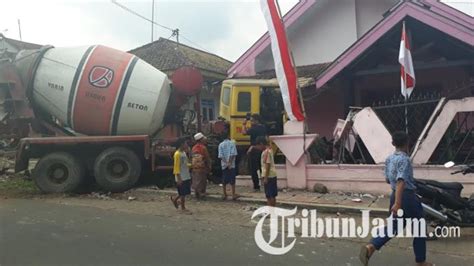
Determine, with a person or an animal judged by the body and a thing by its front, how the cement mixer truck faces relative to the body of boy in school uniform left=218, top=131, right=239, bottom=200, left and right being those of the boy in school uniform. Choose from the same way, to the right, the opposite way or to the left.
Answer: to the right

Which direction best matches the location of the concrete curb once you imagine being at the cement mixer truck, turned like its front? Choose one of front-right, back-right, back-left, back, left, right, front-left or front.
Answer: front-right

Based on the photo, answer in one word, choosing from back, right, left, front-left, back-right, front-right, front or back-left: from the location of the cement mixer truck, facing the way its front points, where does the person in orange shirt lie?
front-right

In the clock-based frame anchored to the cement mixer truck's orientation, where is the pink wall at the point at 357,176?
The pink wall is roughly at 1 o'clock from the cement mixer truck.

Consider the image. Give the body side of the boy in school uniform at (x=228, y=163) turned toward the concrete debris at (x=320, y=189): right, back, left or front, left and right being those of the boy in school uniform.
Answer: right

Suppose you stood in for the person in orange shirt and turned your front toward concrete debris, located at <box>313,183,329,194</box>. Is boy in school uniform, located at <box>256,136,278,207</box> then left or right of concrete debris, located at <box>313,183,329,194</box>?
right

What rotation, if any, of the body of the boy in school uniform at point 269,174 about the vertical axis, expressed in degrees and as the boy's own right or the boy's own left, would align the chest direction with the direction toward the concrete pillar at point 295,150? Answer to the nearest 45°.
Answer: approximately 90° to the boy's own right

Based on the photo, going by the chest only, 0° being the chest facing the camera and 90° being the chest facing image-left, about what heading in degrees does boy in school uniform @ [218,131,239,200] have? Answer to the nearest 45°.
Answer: approximately 180°

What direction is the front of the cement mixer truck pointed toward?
to the viewer's right
